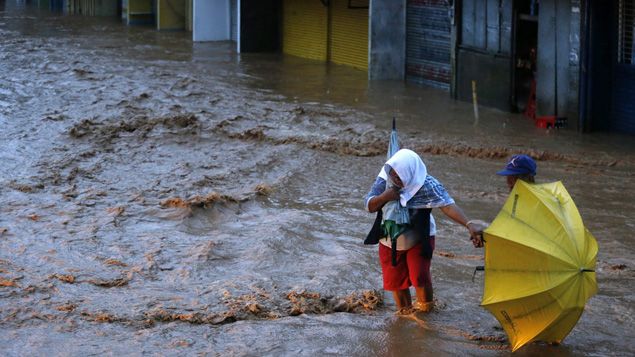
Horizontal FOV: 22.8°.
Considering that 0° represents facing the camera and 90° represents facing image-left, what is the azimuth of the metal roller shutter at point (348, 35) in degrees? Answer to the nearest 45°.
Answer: approximately 45°

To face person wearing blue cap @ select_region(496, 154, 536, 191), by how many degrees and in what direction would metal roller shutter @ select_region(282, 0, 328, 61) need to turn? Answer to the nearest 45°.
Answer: approximately 45° to its left

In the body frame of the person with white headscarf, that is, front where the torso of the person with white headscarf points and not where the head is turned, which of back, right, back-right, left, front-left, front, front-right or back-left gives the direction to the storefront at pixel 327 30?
back-right

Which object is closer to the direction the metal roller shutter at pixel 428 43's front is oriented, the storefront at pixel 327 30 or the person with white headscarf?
the person with white headscarf

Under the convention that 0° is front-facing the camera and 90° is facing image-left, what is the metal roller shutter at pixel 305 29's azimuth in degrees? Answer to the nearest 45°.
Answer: approximately 45°

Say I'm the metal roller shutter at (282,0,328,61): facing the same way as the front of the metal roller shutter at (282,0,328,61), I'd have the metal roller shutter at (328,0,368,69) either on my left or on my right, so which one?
on my left

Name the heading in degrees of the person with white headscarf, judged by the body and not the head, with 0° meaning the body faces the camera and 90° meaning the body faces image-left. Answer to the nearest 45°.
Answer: approximately 45°

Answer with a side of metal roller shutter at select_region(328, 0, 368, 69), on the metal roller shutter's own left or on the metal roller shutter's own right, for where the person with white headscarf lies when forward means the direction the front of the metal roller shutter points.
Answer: on the metal roller shutter's own left

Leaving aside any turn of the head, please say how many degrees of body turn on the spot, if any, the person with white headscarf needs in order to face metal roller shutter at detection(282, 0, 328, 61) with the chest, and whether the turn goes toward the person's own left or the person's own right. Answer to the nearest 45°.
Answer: approximately 135° to the person's own right
